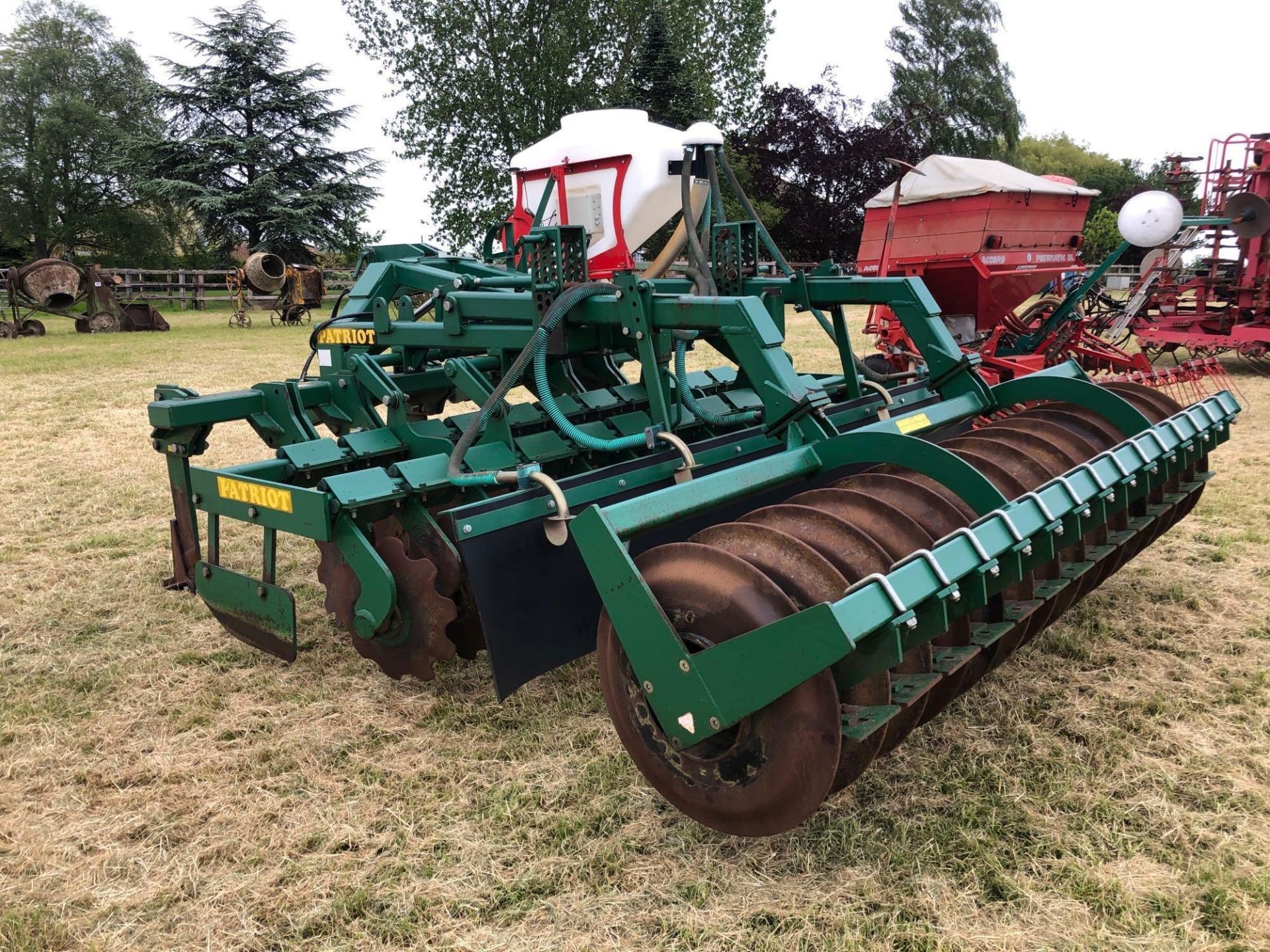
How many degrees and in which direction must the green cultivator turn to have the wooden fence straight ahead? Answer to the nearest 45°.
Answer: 0° — it already faces it

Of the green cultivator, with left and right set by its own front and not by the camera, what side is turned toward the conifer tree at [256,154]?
front

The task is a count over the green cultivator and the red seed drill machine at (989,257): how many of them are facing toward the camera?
0

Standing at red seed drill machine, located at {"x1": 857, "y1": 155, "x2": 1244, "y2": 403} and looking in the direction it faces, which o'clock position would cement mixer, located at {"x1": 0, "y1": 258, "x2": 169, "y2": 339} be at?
The cement mixer is roughly at 11 o'clock from the red seed drill machine.

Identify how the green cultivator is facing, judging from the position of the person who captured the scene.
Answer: facing away from the viewer and to the left of the viewer

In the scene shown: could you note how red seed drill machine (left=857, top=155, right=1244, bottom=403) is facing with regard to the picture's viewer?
facing away from the viewer and to the left of the viewer

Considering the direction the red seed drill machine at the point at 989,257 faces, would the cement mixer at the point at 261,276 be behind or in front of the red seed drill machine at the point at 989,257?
in front
